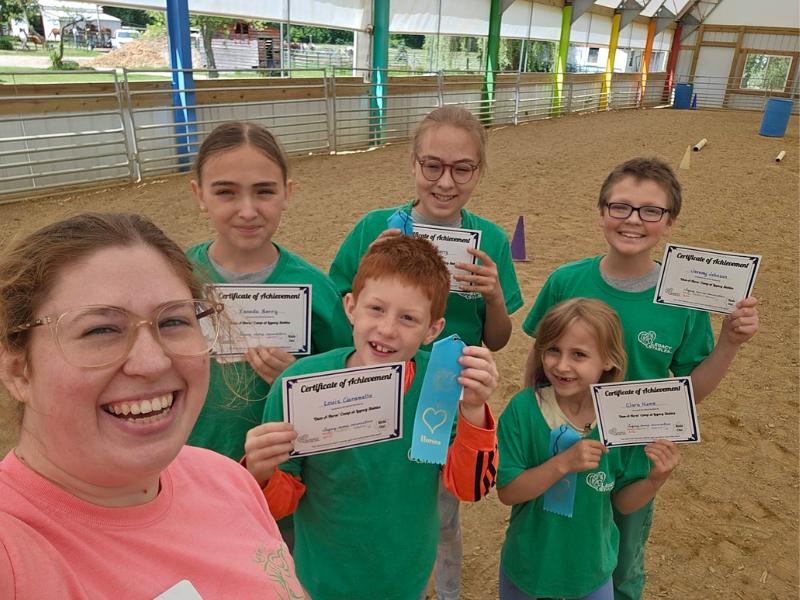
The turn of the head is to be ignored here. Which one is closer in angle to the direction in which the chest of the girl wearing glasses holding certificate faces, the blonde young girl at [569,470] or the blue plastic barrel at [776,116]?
the blonde young girl

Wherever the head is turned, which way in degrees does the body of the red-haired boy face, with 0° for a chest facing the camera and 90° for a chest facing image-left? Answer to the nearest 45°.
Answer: approximately 0°

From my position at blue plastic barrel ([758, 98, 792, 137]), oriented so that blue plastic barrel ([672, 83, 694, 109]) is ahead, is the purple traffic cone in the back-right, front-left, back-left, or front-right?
back-left

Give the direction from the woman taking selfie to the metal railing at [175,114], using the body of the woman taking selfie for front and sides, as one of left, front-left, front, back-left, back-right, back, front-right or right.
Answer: back-left

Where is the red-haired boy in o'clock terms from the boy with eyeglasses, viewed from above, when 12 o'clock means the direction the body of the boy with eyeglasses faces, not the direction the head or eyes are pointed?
The red-haired boy is roughly at 1 o'clock from the boy with eyeglasses.

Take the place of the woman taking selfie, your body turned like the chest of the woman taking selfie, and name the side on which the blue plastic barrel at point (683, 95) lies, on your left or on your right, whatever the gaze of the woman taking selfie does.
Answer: on your left

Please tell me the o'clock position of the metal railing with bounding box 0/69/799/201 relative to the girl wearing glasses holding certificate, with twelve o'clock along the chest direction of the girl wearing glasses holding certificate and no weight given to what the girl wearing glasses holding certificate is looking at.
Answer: The metal railing is roughly at 5 o'clock from the girl wearing glasses holding certificate.

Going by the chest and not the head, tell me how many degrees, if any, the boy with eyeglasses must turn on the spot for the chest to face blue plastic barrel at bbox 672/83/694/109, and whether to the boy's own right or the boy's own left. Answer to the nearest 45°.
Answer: approximately 180°
